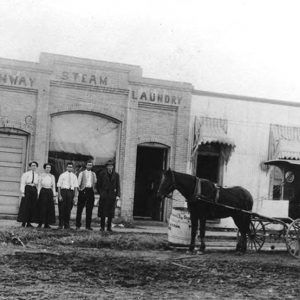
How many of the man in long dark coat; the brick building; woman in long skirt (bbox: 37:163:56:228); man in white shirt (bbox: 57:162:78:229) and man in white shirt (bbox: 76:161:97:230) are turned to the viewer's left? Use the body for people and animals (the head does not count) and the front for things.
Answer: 0

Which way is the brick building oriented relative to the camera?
toward the camera

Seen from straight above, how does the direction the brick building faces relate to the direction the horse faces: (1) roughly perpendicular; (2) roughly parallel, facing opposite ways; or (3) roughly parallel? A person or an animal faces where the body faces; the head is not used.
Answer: roughly perpendicular

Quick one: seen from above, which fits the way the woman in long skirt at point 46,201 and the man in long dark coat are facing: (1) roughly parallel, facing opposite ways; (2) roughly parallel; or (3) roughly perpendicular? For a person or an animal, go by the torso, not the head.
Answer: roughly parallel

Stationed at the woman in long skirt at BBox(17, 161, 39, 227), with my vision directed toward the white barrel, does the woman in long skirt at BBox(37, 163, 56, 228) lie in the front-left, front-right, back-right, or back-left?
front-left

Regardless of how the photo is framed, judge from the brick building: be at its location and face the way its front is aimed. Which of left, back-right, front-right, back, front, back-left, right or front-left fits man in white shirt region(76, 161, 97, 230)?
front

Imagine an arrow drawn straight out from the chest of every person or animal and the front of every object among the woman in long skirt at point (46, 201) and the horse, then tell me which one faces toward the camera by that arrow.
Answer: the woman in long skirt

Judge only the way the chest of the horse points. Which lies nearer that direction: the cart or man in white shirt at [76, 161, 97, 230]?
the man in white shirt

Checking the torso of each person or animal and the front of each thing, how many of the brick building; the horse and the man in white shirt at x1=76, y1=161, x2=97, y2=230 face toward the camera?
2

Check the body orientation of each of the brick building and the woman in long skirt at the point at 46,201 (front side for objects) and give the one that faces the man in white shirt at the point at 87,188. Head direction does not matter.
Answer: the brick building

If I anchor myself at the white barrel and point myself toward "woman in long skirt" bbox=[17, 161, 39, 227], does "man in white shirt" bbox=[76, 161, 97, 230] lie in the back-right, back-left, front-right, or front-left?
front-right

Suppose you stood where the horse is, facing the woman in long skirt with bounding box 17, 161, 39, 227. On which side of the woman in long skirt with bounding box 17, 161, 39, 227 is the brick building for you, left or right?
right

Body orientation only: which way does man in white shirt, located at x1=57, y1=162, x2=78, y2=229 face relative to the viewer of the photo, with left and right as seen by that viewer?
facing the viewer

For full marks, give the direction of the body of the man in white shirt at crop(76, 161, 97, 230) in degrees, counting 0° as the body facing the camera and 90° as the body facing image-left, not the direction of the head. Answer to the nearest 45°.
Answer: approximately 0°

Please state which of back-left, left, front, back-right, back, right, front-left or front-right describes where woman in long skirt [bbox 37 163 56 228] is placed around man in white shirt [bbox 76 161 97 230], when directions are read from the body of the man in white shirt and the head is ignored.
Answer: right

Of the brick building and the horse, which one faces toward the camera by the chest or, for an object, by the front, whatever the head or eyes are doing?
the brick building

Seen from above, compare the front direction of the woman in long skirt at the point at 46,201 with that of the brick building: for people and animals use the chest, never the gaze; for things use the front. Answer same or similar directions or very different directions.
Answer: same or similar directions

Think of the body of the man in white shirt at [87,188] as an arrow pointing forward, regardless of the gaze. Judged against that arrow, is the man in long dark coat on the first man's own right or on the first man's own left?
on the first man's own left

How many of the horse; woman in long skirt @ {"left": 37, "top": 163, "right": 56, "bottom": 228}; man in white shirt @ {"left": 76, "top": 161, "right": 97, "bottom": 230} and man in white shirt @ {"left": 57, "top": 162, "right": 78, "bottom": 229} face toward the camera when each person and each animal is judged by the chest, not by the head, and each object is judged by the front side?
3

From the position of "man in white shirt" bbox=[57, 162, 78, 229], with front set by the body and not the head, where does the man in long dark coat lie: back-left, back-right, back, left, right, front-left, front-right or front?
left
